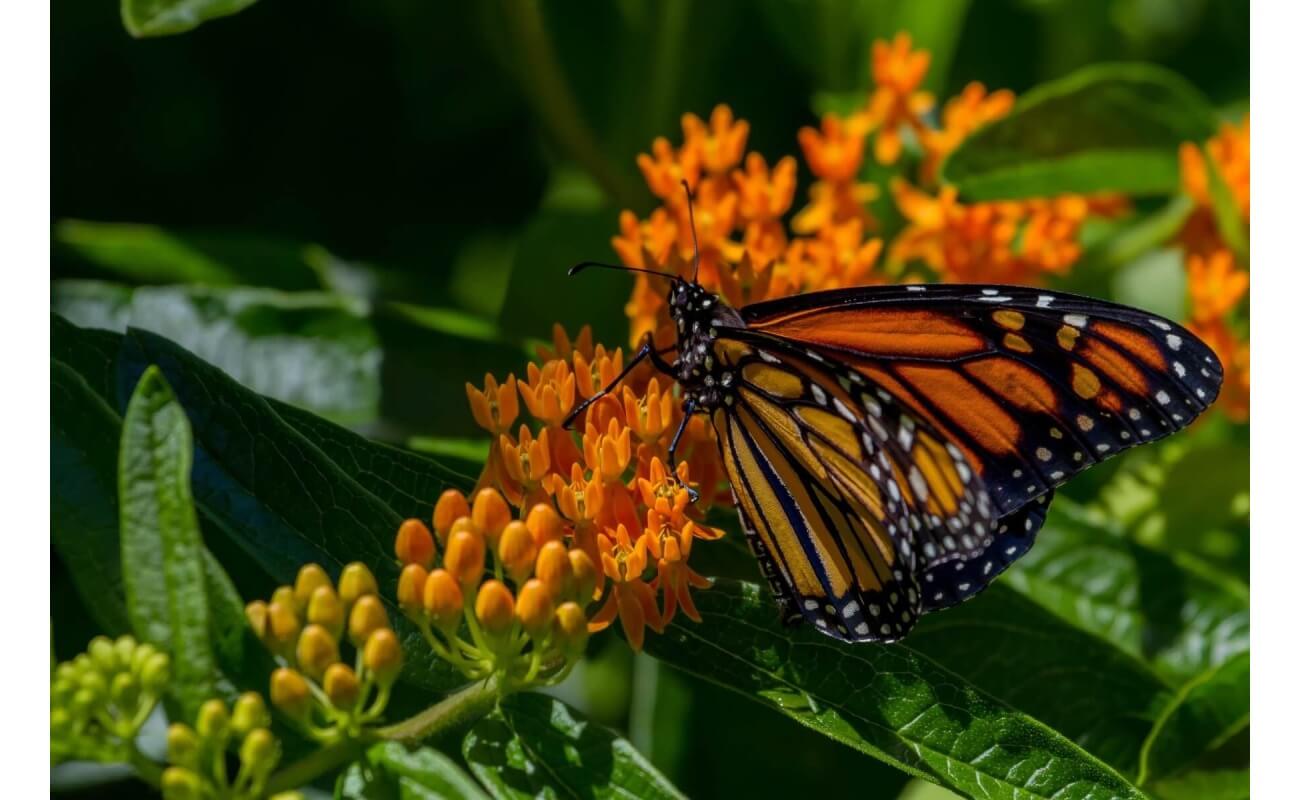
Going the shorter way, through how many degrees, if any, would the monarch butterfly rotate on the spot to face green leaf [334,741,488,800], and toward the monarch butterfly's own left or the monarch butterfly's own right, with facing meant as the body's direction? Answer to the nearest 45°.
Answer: approximately 45° to the monarch butterfly's own left

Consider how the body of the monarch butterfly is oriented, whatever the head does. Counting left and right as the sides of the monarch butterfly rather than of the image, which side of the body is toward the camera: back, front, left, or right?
left

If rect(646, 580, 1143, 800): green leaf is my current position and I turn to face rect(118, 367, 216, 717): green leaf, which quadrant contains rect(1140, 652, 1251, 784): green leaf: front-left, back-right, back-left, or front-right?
back-right

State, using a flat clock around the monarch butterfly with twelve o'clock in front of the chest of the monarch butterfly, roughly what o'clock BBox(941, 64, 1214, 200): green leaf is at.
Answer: The green leaf is roughly at 4 o'clock from the monarch butterfly.

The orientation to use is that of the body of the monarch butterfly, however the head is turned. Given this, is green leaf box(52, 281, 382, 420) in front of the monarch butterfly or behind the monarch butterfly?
in front

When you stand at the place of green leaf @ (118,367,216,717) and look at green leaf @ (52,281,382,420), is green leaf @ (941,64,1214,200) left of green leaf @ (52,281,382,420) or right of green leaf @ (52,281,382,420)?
right

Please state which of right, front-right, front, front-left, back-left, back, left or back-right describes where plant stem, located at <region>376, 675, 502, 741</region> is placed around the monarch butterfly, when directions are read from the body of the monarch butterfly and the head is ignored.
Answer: front-left
